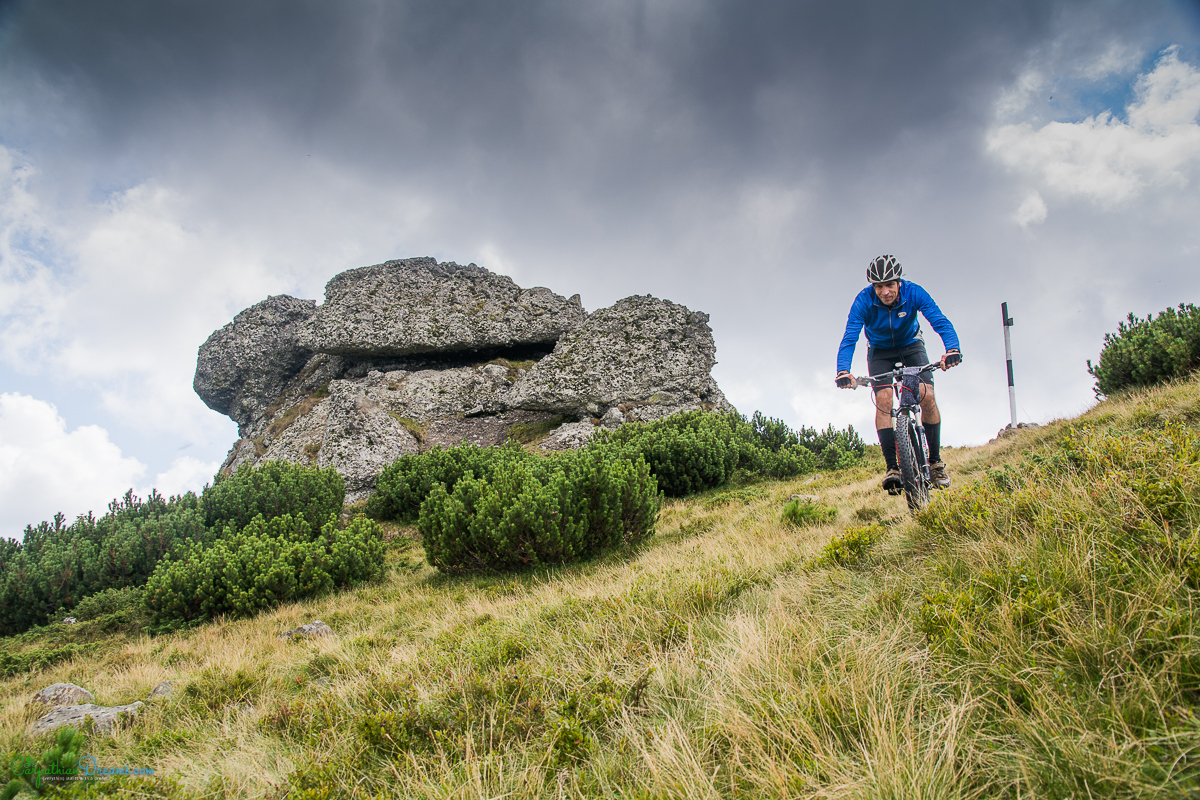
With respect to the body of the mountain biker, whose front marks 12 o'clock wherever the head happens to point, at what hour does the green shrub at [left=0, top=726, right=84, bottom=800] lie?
The green shrub is roughly at 1 o'clock from the mountain biker.

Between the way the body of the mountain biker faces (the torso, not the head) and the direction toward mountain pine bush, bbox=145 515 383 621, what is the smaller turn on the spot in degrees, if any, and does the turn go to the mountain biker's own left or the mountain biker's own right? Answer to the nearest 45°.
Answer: approximately 90° to the mountain biker's own right

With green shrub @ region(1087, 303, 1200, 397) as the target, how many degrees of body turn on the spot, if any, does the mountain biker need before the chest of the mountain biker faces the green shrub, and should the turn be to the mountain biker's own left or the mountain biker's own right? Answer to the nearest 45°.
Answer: approximately 135° to the mountain biker's own left

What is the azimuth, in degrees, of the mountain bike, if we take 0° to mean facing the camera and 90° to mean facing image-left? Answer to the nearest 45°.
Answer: approximately 0°

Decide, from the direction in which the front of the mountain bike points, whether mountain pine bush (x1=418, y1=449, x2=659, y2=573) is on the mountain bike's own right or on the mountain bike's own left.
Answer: on the mountain bike's own right

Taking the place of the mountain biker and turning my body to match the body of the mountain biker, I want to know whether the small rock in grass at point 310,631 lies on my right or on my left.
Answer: on my right

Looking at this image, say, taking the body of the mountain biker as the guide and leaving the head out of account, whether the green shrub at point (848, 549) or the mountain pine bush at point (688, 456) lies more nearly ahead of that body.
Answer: the green shrub

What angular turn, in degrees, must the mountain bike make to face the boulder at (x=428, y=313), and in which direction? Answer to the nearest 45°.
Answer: approximately 135° to its right
